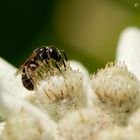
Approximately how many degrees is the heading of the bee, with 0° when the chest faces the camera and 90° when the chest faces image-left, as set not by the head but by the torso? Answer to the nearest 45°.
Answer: approximately 270°
